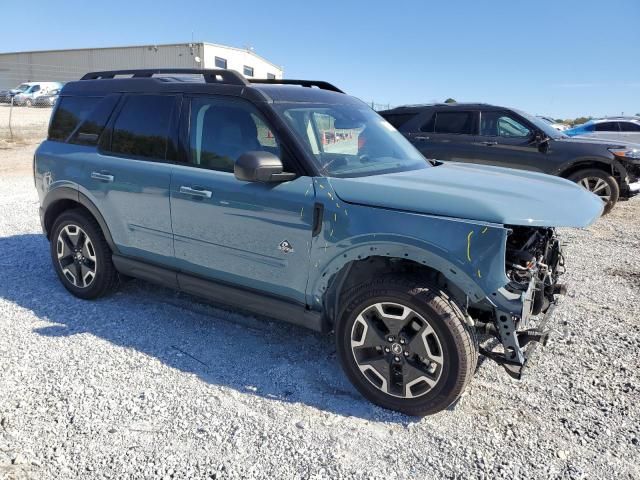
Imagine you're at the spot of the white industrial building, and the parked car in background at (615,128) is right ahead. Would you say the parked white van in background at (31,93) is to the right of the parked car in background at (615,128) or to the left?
right

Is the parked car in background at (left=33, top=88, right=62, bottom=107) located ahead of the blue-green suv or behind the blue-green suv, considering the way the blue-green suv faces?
behind

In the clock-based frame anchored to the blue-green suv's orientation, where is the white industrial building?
The white industrial building is roughly at 7 o'clock from the blue-green suv.

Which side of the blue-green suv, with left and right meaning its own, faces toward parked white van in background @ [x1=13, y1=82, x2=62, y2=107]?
back

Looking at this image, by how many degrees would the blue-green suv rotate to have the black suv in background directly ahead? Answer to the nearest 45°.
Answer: approximately 90° to its left

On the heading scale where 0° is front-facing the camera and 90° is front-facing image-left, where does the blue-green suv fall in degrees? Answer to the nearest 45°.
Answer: approximately 315°

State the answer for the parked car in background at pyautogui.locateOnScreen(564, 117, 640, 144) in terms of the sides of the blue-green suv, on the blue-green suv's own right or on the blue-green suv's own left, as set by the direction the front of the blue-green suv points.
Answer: on the blue-green suv's own left

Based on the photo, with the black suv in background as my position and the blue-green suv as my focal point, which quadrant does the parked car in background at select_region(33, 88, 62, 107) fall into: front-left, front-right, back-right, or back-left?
back-right
